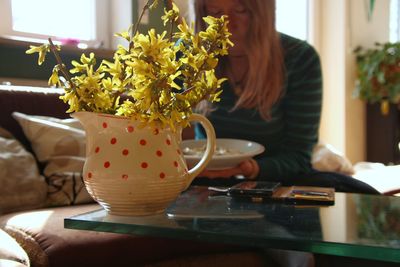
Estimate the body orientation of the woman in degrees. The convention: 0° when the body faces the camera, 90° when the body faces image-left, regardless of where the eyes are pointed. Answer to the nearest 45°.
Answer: approximately 45°

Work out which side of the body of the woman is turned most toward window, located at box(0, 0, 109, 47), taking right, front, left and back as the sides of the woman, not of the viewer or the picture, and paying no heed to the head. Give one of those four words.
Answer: right

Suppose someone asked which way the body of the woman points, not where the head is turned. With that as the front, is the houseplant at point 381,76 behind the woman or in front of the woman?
behind

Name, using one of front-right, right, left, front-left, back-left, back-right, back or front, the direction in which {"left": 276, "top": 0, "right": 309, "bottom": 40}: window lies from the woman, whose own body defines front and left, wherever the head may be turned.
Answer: back-right

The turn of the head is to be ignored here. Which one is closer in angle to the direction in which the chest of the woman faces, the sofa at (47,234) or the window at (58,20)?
the sofa

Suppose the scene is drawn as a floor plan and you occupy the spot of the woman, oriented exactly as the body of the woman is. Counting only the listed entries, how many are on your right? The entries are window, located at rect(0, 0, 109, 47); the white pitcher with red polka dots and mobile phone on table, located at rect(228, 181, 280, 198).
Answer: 1

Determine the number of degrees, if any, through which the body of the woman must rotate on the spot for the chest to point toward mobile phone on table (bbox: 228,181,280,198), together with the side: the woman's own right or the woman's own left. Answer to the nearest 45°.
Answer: approximately 45° to the woman's own left
